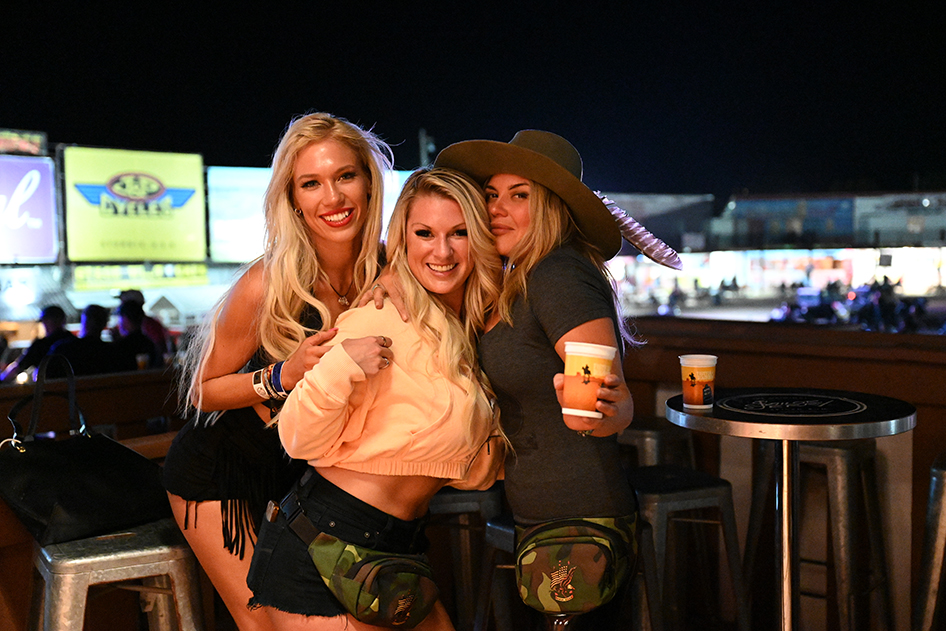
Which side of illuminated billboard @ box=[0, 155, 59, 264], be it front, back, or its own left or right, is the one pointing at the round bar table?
front

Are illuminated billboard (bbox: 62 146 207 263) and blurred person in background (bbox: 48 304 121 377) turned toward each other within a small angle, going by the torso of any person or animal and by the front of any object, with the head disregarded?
yes

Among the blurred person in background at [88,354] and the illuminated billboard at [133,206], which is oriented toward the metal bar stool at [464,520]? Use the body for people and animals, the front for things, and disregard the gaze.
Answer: the illuminated billboard

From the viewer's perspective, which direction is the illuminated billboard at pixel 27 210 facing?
toward the camera

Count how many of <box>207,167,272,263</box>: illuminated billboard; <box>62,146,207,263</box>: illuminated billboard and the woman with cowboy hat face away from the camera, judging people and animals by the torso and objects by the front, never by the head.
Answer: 0

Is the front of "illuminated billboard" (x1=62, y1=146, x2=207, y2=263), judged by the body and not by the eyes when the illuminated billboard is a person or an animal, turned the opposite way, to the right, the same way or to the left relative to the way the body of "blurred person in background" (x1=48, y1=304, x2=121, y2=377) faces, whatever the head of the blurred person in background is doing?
the opposite way

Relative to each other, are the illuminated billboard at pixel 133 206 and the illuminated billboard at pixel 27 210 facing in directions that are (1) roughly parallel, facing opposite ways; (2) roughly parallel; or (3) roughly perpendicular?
roughly parallel

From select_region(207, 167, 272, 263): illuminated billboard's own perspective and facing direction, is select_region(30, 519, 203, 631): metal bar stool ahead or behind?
ahead

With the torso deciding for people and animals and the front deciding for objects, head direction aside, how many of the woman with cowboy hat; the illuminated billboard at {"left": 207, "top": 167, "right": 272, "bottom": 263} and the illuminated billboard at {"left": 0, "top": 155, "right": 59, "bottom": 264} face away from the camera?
0

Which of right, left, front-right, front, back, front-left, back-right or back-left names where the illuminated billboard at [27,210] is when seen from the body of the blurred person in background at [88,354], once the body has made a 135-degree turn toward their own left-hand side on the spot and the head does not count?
back-right

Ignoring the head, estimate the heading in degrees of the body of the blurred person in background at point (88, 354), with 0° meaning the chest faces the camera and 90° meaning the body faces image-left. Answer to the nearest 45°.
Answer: approximately 180°

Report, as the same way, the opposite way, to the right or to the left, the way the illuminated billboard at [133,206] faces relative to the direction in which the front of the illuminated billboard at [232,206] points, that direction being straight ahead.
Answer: the same way

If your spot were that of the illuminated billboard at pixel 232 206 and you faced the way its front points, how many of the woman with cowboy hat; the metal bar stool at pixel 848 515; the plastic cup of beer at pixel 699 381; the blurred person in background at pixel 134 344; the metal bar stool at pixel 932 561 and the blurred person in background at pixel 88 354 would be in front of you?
6

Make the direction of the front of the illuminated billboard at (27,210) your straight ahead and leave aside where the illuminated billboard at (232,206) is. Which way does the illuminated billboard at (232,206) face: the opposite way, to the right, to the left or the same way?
the same way

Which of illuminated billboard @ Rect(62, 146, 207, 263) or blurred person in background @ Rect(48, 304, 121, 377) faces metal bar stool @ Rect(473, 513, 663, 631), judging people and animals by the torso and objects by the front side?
the illuminated billboard

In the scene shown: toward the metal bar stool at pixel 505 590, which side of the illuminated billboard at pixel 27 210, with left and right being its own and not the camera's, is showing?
front

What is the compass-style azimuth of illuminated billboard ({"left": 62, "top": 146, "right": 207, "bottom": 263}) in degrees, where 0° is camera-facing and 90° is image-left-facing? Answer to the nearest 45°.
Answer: approximately 0°
